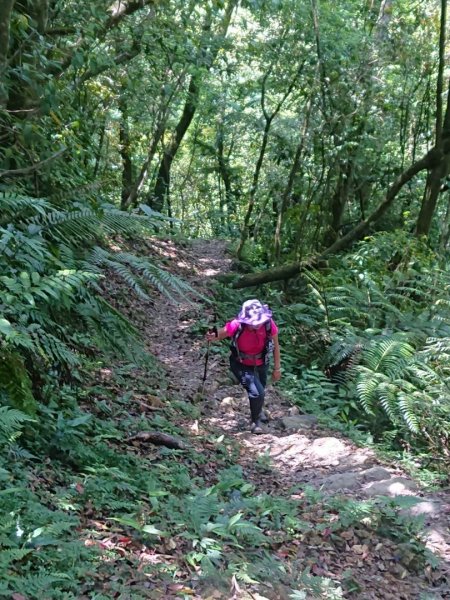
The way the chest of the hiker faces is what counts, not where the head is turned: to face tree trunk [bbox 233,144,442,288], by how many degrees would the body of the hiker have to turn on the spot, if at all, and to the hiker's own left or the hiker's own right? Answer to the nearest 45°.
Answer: approximately 180°

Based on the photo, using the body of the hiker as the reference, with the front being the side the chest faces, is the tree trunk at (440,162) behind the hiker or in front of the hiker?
behind

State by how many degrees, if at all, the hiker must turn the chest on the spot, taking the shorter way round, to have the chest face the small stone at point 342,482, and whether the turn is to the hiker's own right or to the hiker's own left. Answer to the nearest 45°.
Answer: approximately 45° to the hiker's own left

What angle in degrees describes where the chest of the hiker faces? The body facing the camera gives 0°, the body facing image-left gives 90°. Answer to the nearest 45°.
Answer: approximately 0°
